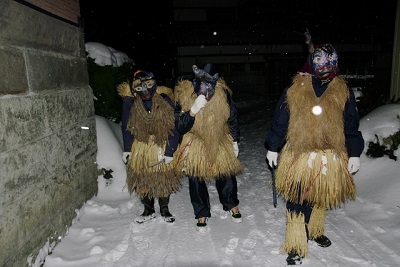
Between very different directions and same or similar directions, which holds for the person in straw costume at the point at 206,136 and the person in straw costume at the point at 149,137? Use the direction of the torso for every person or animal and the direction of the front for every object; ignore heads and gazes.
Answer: same or similar directions

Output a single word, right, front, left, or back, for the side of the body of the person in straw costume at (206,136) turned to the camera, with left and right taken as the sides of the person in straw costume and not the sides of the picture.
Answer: front

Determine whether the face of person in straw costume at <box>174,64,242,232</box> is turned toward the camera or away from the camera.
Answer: toward the camera

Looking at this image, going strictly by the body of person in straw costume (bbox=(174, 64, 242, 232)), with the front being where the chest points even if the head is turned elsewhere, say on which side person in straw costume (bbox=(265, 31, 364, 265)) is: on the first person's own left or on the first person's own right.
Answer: on the first person's own left

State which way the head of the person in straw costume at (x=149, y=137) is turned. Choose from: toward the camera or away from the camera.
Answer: toward the camera

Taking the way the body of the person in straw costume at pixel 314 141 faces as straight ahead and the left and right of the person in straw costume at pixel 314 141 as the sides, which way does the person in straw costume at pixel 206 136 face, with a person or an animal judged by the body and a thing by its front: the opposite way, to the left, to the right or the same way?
the same way

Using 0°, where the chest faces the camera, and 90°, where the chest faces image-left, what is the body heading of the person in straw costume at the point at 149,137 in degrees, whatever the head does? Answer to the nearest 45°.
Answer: approximately 0°

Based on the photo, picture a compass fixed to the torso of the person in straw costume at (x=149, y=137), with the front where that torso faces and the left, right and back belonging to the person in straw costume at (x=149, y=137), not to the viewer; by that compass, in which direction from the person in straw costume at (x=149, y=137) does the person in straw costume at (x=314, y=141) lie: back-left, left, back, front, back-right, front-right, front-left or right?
front-left

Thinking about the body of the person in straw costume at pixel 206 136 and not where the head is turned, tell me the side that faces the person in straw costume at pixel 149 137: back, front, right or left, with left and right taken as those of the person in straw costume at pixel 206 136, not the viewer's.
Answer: right

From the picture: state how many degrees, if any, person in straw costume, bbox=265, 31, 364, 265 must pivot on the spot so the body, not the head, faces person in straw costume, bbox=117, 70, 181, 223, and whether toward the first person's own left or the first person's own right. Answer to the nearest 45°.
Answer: approximately 90° to the first person's own right

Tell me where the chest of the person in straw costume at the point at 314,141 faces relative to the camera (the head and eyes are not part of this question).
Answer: toward the camera
